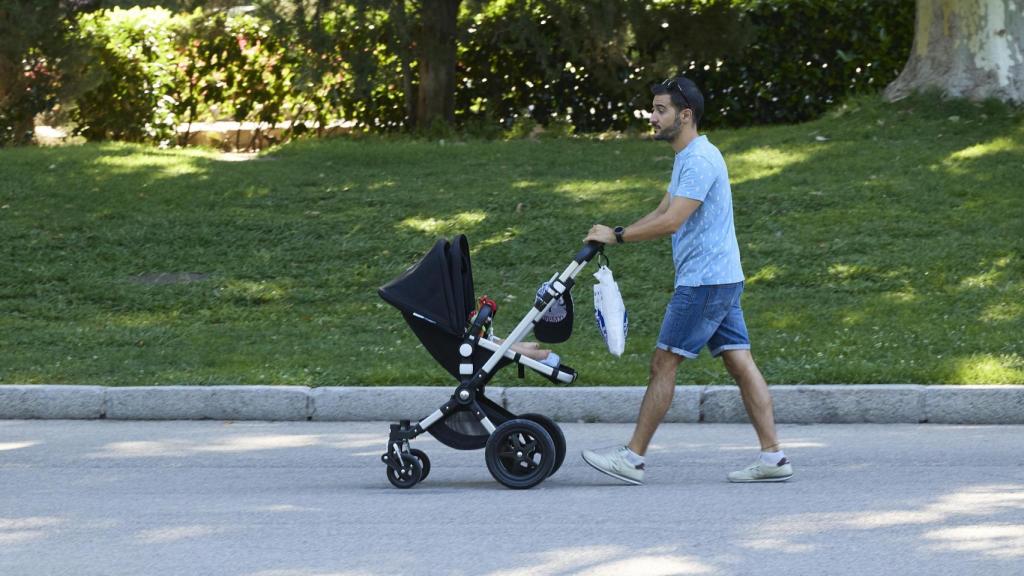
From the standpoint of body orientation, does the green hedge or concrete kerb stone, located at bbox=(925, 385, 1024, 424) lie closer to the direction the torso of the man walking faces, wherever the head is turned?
the green hedge

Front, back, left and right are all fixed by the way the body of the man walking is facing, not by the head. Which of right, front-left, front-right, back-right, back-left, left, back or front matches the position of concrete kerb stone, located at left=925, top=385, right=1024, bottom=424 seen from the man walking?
back-right

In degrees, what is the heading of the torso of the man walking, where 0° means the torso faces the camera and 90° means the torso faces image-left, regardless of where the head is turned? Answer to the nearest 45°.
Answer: approximately 90°

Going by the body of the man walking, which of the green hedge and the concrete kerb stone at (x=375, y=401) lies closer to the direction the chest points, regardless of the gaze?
the concrete kerb stone

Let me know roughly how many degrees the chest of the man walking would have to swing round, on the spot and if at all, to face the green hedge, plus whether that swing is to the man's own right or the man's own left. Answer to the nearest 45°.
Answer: approximately 90° to the man's own right

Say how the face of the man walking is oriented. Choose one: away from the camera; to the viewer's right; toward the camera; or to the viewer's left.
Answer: to the viewer's left

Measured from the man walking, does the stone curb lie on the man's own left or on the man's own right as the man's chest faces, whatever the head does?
on the man's own right

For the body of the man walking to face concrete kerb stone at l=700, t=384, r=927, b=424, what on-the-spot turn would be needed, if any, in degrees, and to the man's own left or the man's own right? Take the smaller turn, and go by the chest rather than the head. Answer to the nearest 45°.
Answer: approximately 135° to the man's own right

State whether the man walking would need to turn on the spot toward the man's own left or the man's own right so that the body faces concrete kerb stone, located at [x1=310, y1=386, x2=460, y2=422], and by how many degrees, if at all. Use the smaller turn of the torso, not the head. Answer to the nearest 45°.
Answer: approximately 45° to the man's own right
